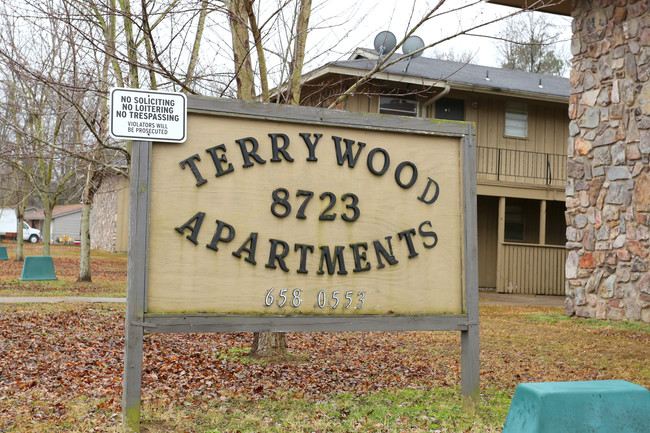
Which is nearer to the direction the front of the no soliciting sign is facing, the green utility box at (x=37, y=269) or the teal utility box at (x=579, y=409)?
the teal utility box

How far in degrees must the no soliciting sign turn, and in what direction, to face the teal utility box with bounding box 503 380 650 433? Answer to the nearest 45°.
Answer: approximately 45° to its left

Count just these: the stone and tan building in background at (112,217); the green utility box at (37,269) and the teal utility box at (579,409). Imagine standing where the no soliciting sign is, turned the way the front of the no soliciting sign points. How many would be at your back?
2

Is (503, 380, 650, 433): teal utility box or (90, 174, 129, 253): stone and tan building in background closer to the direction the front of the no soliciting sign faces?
the teal utility box

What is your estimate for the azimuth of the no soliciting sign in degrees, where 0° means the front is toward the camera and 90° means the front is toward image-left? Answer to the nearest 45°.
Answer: approximately 0°

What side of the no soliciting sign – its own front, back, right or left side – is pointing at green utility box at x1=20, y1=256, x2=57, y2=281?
back

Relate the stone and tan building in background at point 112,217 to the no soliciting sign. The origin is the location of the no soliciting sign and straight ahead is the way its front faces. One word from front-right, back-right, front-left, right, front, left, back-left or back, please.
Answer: back

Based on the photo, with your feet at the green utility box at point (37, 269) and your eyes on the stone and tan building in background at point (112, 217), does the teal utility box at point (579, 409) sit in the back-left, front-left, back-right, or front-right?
back-right
